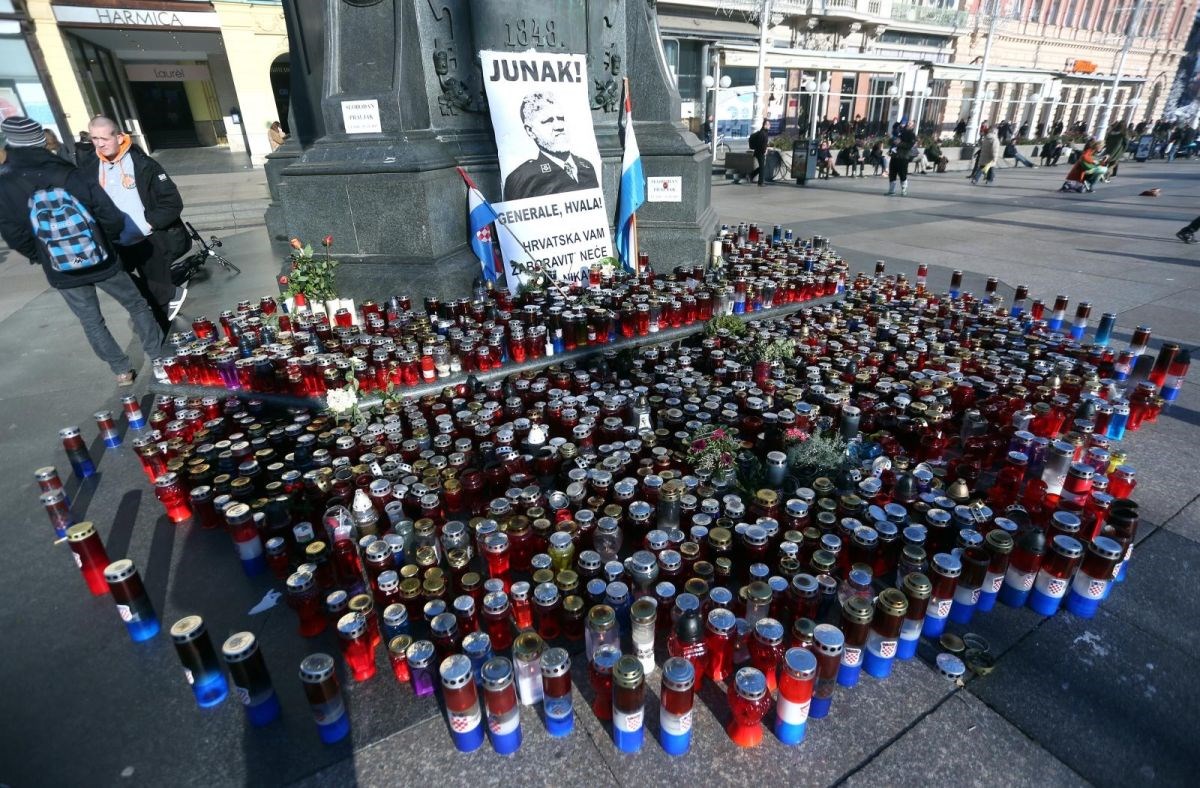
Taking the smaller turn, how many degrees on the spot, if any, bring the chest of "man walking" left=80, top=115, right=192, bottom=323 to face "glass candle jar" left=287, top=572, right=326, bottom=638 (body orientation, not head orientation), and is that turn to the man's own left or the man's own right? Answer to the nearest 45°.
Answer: approximately 45° to the man's own left

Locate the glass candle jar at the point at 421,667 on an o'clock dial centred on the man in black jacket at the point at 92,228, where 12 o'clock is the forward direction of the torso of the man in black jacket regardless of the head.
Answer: The glass candle jar is roughly at 6 o'clock from the man in black jacket.

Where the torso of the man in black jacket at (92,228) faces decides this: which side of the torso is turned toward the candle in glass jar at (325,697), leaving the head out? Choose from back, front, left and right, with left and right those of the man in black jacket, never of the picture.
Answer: back

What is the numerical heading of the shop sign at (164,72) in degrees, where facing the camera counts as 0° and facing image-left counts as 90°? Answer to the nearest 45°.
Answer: approximately 0°

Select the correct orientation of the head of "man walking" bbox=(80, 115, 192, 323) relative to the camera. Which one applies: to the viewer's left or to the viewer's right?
to the viewer's left

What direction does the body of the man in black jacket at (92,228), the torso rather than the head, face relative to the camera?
away from the camera

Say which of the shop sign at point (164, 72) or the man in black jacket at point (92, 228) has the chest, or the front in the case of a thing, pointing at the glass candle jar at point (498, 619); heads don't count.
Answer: the shop sign

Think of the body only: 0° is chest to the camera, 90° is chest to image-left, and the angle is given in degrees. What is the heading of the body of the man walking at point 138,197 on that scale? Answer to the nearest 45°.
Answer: approximately 45°

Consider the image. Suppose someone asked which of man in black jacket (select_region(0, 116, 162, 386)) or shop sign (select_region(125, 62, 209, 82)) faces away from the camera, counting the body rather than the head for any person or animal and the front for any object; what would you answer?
the man in black jacket

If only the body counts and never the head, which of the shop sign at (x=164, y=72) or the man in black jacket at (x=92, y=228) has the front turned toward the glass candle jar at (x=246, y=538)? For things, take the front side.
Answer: the shop sign

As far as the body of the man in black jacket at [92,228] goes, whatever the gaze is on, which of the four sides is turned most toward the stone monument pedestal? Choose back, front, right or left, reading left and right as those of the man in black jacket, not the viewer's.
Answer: right

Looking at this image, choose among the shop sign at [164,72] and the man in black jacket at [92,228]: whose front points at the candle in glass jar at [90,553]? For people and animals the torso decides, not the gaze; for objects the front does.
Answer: the shop sign

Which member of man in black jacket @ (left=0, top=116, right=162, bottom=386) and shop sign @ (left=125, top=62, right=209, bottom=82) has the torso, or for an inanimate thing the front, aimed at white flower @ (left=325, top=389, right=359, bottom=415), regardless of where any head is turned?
the shop sign

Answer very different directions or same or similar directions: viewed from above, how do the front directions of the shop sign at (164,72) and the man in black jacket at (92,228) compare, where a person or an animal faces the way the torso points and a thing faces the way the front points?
very different directions

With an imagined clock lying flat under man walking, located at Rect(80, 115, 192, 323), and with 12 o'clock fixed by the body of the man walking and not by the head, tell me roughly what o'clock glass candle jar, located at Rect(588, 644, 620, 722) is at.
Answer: The glass candle jar is roughly at 10 o'clock from the man walking.

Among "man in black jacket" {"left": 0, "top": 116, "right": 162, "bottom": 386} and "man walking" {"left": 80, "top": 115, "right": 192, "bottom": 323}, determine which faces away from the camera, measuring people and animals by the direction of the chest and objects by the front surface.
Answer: the man in black jacket

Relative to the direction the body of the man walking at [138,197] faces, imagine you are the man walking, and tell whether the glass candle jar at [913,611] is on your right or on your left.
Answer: on your left

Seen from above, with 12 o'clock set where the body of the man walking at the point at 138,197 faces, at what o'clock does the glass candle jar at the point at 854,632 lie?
The glass candle jar is roughly at 10 o'clock from the man walking.

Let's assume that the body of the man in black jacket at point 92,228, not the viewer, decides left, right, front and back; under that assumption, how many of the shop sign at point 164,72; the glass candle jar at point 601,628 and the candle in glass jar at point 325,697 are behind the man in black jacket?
2
